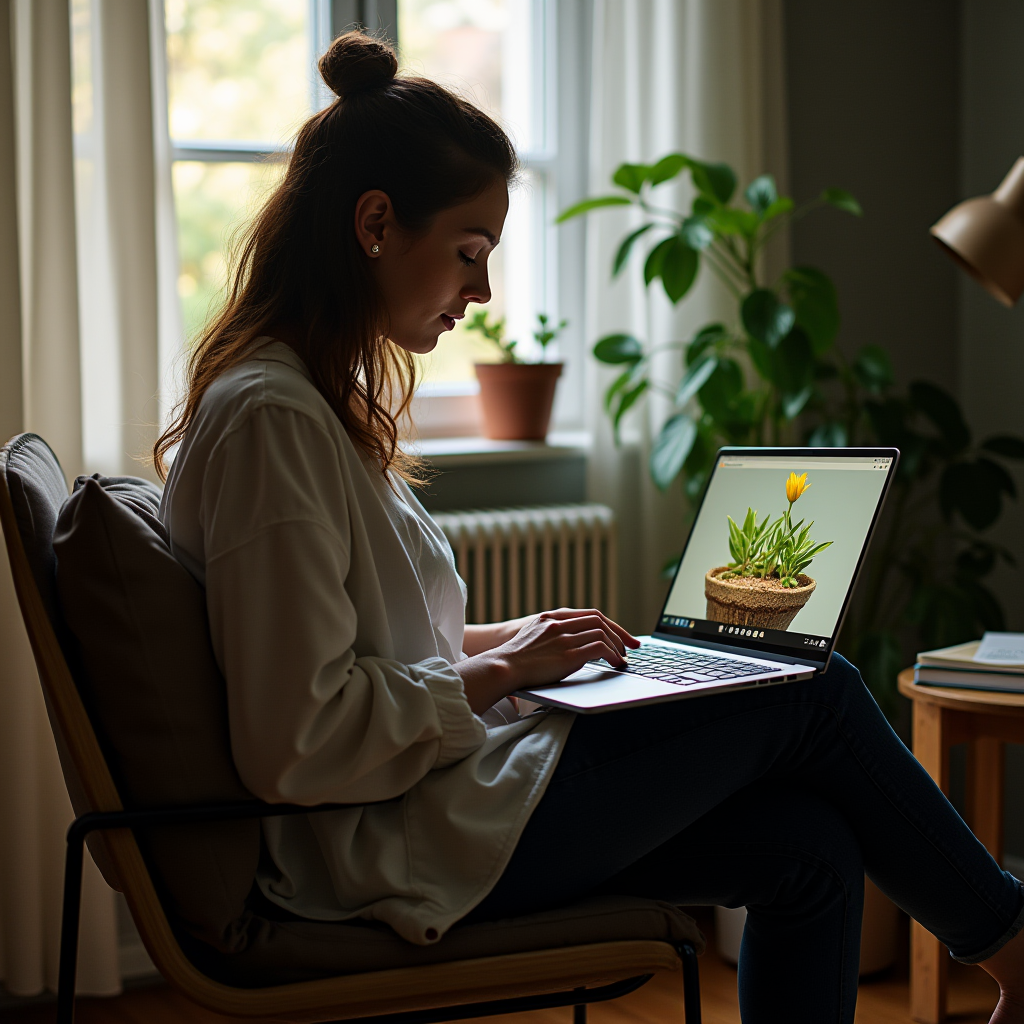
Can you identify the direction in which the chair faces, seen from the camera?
facing to the right of the viewer

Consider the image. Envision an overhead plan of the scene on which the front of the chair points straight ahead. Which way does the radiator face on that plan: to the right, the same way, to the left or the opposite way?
to the right

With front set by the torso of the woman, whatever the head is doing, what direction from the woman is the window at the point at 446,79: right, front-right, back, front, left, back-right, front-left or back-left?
left

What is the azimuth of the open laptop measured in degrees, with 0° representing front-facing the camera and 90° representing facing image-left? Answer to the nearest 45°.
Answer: approximately 45°

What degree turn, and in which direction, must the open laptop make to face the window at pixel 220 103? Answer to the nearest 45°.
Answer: approximately 90° to its right

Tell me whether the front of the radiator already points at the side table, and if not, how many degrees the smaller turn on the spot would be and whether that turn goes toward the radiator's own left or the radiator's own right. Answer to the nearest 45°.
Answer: approximately 45° to the radiator's own left

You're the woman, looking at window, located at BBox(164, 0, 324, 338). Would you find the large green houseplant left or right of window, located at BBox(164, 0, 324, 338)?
right

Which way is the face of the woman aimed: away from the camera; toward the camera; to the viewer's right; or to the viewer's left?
to the viewer's right

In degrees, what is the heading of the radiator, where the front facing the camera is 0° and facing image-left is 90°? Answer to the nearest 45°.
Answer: approximately 0°

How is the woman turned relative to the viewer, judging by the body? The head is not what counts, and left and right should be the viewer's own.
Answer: facing to the right of the viewer

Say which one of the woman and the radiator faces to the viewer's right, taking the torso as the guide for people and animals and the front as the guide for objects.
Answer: the woman
